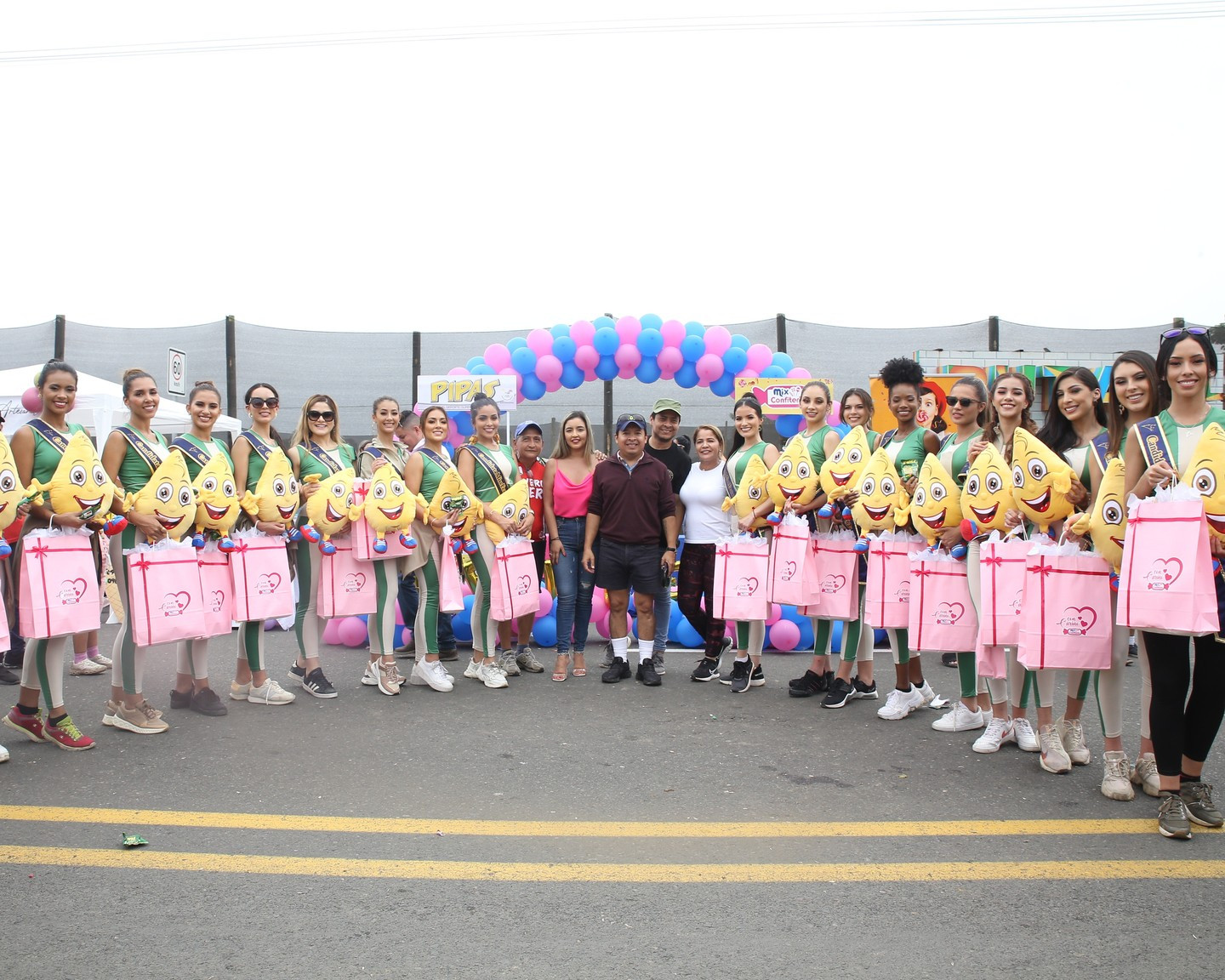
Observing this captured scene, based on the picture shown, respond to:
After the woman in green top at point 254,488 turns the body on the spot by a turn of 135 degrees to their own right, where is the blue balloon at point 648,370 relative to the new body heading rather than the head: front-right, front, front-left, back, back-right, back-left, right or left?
back-right

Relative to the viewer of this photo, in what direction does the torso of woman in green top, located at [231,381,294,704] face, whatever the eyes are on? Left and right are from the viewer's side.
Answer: facing the viewer and to the right of the viewer

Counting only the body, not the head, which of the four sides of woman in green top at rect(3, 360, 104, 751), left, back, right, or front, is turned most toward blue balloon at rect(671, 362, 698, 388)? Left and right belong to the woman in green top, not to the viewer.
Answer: left

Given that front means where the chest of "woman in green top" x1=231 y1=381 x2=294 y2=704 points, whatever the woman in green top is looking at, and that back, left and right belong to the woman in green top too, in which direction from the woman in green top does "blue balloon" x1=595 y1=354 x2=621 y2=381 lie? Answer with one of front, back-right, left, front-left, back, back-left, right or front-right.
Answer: left

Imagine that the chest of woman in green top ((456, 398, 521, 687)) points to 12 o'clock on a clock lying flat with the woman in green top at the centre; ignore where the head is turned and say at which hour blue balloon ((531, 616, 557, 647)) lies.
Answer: The blue balloon is roughly at 8 o'clock from the woman in green top.

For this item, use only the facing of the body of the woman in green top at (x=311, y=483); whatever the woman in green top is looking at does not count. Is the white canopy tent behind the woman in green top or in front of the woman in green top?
behind

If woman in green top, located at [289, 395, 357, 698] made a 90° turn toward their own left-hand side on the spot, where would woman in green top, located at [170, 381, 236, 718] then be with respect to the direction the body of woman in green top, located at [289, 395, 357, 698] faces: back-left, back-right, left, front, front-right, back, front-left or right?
back

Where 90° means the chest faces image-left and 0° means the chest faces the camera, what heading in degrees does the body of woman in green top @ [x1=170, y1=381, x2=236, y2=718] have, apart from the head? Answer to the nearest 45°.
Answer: approximately 315°

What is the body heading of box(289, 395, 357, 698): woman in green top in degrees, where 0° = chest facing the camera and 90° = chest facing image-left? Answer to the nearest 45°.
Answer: approximately 315°

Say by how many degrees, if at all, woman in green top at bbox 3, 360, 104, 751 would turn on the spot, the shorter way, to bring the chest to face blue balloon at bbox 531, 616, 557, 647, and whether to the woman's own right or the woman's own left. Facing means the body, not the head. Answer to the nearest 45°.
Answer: approximately 90° to the woman's own left

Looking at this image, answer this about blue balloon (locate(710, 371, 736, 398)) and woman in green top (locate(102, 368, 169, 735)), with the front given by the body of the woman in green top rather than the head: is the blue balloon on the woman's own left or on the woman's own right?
on the woman's own left

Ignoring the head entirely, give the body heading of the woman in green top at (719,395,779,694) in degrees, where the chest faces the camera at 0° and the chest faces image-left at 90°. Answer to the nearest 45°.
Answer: approximately 45°

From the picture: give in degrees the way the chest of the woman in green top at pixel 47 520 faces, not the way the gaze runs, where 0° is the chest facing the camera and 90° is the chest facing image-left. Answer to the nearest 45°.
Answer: approximately 315°

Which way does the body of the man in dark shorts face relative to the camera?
toward the camera
